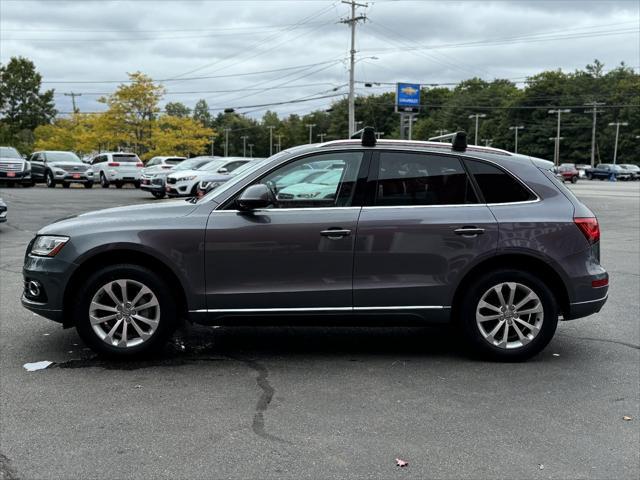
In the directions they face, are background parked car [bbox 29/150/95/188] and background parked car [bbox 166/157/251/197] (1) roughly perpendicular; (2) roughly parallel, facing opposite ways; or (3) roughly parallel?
roughly perpendicular

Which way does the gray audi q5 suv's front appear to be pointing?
to the viewer's left

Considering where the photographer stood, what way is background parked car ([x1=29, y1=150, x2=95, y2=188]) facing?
facing the viewer and to the right of the viewer

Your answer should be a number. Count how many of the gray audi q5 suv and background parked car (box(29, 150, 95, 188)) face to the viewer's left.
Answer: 1

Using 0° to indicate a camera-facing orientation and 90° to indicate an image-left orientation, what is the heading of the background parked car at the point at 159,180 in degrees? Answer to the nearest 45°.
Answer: approximately 45°

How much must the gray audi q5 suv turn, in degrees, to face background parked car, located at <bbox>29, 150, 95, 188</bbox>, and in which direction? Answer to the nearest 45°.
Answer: approximately 45° to its right

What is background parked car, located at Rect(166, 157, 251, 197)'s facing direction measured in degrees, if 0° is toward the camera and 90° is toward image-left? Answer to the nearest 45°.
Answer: approximately 45°

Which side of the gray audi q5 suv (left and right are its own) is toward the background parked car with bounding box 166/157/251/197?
right

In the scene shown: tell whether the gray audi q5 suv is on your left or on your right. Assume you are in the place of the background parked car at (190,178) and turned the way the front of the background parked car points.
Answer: on your left

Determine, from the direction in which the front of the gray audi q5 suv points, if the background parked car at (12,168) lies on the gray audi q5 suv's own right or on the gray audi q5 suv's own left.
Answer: on the gray audi q5 suv's own right
